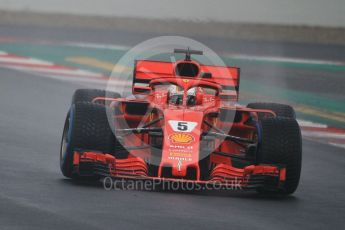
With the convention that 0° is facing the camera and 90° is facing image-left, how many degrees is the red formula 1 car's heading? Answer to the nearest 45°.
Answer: approximately 0°
